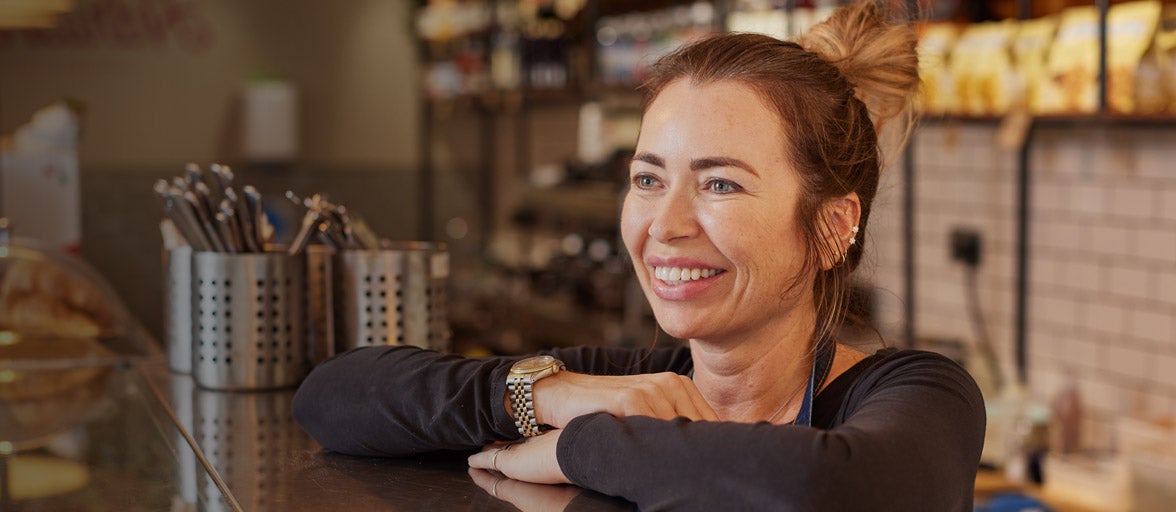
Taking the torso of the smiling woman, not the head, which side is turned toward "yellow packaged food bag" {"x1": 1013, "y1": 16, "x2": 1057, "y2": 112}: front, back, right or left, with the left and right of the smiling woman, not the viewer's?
back

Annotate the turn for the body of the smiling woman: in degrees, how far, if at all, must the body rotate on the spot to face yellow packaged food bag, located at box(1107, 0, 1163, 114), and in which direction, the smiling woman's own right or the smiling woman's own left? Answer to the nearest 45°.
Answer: approximately 180°

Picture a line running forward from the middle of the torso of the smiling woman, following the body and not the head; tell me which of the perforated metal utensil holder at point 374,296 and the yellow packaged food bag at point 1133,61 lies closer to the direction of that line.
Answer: the perforated metal utensil holder

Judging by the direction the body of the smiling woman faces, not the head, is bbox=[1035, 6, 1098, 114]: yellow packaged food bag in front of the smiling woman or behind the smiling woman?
behind

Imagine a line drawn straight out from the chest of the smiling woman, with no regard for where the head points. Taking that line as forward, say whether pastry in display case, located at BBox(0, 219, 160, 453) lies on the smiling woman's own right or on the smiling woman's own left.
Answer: on the smiling woman's own right

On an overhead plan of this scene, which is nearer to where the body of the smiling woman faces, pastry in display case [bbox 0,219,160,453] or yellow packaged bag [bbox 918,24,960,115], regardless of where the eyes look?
the pastry in display case

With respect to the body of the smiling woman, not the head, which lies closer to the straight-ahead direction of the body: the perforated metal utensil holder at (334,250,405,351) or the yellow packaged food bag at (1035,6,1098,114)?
the perforated metal utensil holder

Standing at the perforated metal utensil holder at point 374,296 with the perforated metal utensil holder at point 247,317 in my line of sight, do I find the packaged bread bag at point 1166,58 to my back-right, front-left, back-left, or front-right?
back-right

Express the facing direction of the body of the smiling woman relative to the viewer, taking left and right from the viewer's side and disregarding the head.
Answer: facing the viewer and to the left of the viewer

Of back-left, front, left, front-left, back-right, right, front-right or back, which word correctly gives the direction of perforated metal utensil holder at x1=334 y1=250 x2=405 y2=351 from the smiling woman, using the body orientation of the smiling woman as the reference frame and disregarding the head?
right

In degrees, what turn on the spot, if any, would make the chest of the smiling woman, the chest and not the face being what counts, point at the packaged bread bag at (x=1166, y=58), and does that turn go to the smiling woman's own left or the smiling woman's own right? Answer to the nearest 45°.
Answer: approximately 180°
